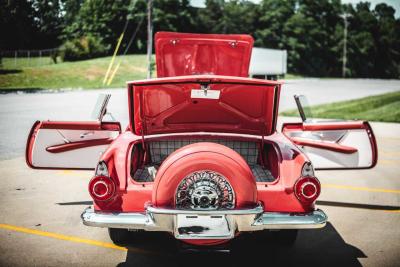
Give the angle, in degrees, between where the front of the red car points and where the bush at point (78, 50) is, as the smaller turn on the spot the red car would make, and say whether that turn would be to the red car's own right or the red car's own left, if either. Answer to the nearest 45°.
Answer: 0° — it already faces it

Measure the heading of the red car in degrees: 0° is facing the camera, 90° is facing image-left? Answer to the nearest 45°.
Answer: approximately 180°
